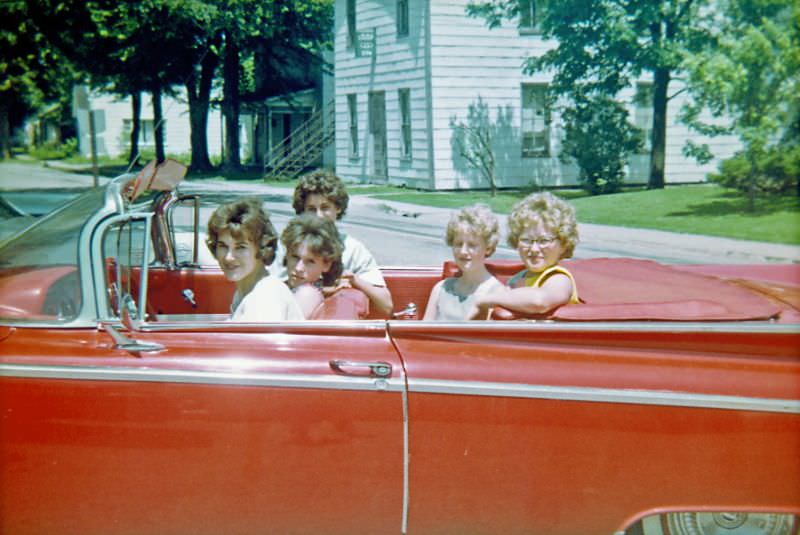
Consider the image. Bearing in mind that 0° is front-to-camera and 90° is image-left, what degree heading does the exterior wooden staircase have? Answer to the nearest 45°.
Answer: approximately 90°

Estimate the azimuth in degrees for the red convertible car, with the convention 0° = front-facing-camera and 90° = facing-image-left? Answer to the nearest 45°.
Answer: approximately 90°

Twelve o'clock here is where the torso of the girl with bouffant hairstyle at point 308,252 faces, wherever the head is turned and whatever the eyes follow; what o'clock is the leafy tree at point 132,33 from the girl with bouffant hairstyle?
The leafy tree is roughly at 4 o'clock from the girl with bouffant hairstyle.

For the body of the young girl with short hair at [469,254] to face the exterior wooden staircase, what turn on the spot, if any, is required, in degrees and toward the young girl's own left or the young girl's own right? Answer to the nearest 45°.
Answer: approximately 135° to the young girl's own right

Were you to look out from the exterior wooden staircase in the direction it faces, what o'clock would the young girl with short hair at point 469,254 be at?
The young girl with short hair is roughly at 9 o'clock from the exterior wooden staircase.

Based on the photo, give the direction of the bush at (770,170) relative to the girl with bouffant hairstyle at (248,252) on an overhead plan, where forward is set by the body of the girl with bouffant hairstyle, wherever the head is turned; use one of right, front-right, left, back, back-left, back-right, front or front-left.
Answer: back

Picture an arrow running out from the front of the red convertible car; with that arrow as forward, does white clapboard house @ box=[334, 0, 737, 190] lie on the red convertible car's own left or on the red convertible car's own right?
on the red convertible car's own right

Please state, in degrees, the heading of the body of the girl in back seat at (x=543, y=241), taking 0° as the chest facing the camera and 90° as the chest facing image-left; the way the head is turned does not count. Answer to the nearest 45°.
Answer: approximately 45°

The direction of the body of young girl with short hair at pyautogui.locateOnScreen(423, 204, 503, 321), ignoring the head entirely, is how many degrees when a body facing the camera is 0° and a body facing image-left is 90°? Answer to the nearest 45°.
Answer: approximately 45°

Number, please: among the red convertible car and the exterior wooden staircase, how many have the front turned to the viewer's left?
2
